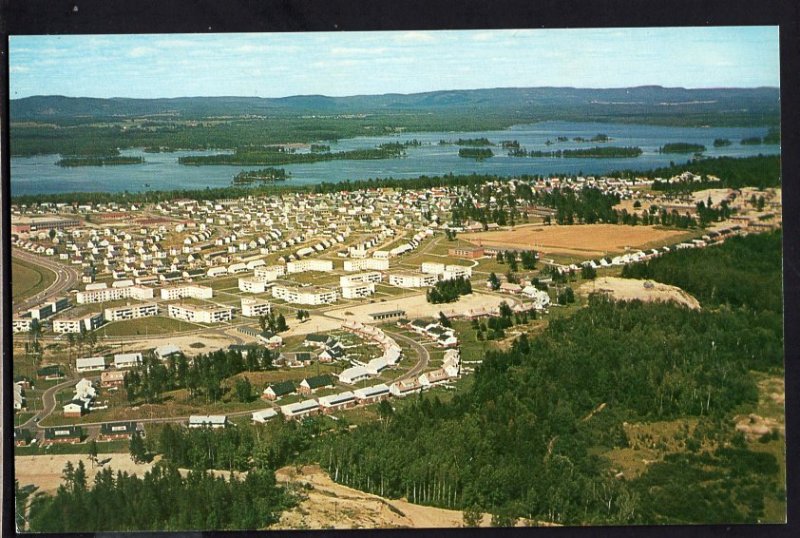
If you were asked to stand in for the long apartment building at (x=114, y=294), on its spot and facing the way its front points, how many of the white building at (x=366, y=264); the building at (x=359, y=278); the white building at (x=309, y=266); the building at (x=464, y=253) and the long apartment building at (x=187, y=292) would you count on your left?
5

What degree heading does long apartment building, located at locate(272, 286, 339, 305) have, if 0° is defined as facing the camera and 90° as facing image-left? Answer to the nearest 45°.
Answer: approximately 0°

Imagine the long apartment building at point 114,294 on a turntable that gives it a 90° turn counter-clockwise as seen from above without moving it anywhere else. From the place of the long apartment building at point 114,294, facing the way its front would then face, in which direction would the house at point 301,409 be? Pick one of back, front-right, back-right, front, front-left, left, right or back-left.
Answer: front-right

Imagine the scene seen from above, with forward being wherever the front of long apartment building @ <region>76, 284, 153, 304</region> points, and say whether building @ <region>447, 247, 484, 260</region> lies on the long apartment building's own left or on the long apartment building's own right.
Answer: on the long apartment building's own left

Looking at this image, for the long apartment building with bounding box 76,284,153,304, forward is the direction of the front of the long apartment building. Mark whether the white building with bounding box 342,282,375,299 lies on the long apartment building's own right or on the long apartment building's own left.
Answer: on the long apartment building's own left

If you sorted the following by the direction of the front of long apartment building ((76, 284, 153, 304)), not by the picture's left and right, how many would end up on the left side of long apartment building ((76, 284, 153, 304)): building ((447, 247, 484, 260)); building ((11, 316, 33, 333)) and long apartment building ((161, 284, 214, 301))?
2

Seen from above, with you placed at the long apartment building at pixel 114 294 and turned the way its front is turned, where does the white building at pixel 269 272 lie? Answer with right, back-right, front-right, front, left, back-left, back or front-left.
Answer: left

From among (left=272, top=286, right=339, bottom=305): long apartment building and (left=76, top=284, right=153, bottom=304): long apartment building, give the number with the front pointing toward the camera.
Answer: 2

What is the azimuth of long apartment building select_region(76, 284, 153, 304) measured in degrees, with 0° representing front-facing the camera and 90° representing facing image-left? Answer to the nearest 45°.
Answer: approximately 0°

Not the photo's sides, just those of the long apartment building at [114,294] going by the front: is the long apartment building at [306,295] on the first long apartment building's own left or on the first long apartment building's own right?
on the first long apartment building's own left

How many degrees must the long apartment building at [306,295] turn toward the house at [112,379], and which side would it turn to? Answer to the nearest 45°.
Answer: approximately 90° to its right

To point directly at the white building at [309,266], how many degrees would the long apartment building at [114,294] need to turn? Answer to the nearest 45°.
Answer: approximately 90° to its left

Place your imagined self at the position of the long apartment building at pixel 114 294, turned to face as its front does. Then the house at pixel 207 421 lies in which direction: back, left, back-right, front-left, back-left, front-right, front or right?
front-left
